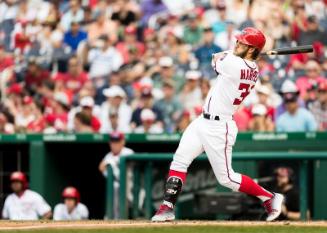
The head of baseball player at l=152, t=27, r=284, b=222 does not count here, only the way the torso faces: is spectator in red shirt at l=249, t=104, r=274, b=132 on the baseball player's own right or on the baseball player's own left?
on the baseball player's own right

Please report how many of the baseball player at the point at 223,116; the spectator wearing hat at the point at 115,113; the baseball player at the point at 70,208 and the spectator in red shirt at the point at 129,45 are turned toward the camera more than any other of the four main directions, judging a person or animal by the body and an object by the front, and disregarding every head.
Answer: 3

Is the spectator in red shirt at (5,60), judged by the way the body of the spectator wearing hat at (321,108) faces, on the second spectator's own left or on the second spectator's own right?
on the second spectator's own right

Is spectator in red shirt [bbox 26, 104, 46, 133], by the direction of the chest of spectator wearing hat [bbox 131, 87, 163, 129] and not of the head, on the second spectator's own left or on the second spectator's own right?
on the second spectator's own right

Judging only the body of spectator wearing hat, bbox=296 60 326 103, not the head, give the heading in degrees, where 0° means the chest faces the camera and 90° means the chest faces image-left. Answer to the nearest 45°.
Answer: approximately 0°
